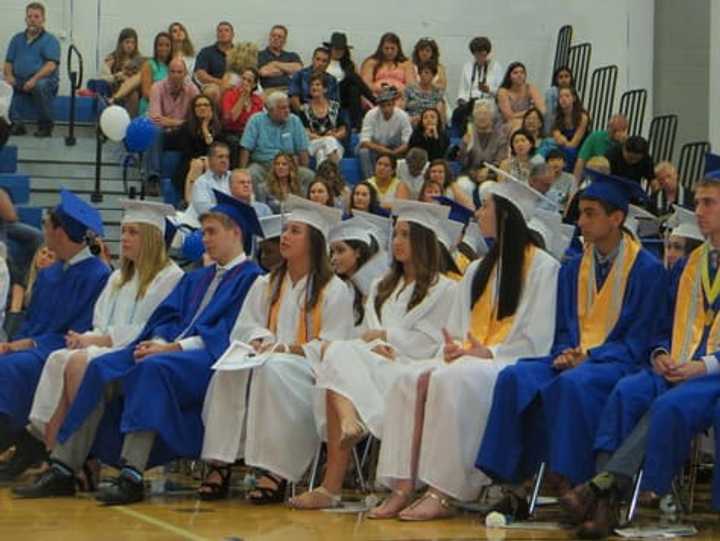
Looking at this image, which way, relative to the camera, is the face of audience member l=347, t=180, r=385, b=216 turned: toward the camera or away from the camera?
toward the camera

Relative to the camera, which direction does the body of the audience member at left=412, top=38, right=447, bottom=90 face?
toward the camera

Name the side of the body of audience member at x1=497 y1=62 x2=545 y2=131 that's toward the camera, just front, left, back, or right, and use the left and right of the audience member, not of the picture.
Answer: front

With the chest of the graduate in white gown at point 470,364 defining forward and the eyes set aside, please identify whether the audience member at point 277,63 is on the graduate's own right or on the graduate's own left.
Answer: on the graduate's own right

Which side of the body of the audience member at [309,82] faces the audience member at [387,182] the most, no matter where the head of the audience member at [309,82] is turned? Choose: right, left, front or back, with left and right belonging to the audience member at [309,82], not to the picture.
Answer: front

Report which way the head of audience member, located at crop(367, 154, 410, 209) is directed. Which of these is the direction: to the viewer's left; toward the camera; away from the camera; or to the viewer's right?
toward the camera

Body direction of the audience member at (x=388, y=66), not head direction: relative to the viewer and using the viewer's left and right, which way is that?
facing the viewer

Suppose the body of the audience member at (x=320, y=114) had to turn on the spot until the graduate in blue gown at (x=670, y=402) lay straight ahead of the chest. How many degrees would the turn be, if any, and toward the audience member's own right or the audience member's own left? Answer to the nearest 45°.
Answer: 0° — they already face them

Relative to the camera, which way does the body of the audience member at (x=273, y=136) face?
toward the camera

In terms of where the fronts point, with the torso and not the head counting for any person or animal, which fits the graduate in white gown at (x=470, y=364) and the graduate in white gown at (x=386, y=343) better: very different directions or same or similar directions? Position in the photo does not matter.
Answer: same or similar directions

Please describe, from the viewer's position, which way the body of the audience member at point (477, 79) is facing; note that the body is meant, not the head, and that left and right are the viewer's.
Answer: facing the viewer and to the left of the viewer

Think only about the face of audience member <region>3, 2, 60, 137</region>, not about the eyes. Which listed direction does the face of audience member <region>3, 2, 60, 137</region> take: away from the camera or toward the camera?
toward the camera

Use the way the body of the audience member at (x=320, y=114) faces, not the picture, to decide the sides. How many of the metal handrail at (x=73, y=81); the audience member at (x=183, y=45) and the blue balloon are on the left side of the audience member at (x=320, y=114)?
0

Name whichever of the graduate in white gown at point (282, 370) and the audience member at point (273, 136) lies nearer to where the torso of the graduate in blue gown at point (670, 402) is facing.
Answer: the graduate in white gown

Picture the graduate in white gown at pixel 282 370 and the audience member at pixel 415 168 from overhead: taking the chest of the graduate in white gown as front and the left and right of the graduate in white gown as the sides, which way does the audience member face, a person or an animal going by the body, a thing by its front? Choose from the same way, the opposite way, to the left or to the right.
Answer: the same way
